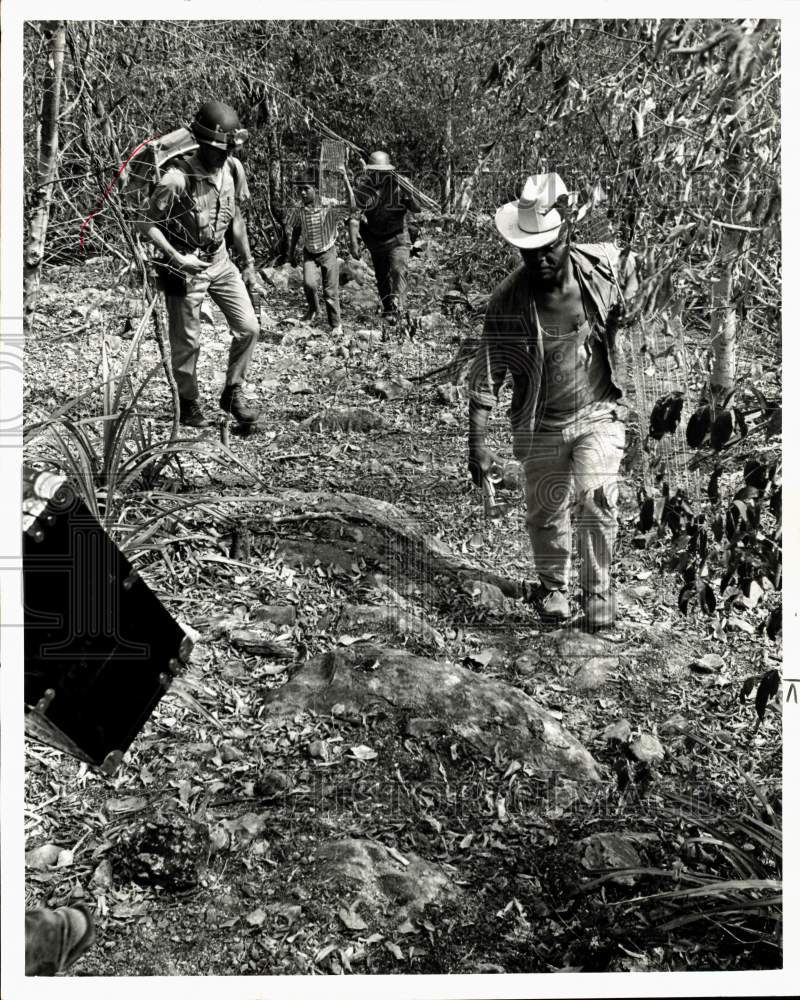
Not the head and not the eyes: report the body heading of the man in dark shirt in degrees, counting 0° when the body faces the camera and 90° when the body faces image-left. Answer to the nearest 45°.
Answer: approximately 0°

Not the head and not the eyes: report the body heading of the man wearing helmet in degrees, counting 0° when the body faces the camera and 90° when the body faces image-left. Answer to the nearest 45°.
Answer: approximately 315°

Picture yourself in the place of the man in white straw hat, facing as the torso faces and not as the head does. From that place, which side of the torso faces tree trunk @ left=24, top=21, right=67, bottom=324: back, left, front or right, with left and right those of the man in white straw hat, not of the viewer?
back

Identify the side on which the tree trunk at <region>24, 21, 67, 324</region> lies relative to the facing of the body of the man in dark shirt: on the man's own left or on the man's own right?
on the man's own right

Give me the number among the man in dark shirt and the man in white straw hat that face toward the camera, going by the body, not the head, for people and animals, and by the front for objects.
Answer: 2

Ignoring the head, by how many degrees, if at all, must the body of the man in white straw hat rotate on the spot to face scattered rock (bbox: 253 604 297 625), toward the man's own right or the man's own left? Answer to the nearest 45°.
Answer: approximately 90° to the man's own right
